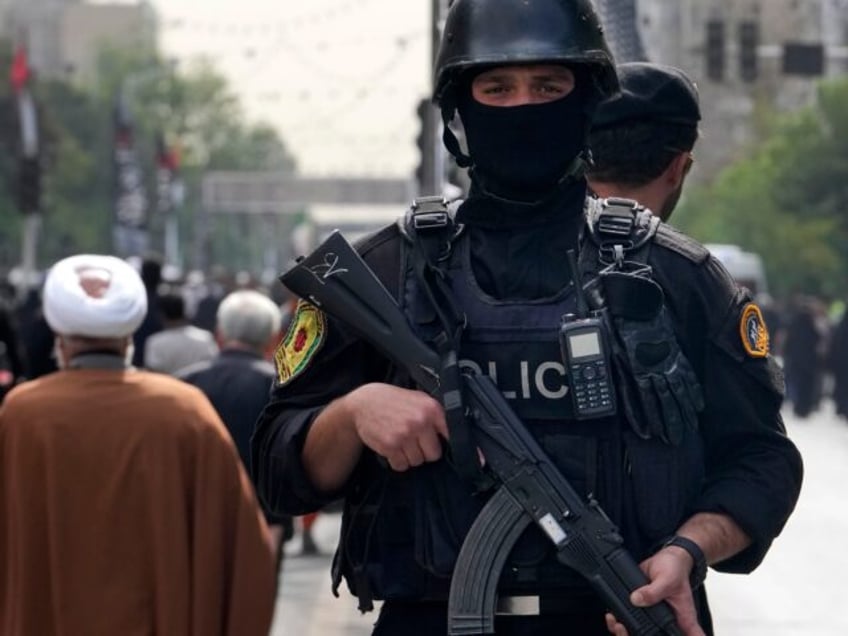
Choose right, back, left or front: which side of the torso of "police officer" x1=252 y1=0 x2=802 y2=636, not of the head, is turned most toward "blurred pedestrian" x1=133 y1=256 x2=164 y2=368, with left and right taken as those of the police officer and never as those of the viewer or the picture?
back

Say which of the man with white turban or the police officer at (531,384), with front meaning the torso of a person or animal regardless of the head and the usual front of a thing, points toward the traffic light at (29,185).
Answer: the man with white turban

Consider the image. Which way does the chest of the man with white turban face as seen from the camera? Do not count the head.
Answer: away from the camera

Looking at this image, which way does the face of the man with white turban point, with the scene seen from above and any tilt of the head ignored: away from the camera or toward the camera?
away from the camera

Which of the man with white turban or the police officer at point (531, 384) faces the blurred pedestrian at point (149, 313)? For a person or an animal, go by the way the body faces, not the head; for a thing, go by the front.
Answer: the man with white turban

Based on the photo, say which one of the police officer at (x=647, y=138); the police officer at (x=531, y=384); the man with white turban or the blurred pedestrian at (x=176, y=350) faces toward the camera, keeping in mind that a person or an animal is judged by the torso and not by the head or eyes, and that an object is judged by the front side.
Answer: the police officer at (x=531, y=384)

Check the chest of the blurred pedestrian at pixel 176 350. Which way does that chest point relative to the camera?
away from the camera

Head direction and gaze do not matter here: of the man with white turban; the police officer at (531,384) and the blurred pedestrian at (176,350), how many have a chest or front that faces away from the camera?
2

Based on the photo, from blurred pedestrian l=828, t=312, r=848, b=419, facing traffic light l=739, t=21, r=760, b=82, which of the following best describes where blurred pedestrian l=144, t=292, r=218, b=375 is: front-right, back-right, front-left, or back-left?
back-left

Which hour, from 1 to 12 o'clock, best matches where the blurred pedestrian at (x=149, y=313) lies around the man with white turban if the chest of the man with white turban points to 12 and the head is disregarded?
The blurred pedestrian is roughly at 12 o'clock from the man with white turban.

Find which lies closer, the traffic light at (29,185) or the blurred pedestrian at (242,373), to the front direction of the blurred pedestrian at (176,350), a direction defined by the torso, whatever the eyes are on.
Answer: the traffic light

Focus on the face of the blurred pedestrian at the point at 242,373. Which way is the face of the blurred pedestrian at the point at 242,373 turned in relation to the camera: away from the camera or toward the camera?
away from the camera

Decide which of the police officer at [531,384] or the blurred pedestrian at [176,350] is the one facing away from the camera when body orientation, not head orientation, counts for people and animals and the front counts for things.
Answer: the blurred pedestrian
